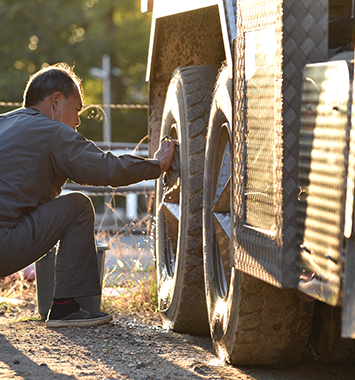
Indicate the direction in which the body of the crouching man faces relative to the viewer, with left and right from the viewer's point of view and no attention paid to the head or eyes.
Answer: facing to the right of the viewer

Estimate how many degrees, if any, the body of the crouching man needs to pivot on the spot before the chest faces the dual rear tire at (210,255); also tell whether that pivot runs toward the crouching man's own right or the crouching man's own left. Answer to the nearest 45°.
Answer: approximately 45° to the crouching man's own right

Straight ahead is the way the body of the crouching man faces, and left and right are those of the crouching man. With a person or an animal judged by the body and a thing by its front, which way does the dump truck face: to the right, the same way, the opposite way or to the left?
to the left

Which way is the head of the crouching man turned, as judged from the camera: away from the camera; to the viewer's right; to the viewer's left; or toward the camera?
to the viewer's right

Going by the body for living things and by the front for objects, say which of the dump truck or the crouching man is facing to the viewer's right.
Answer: the crouching man
